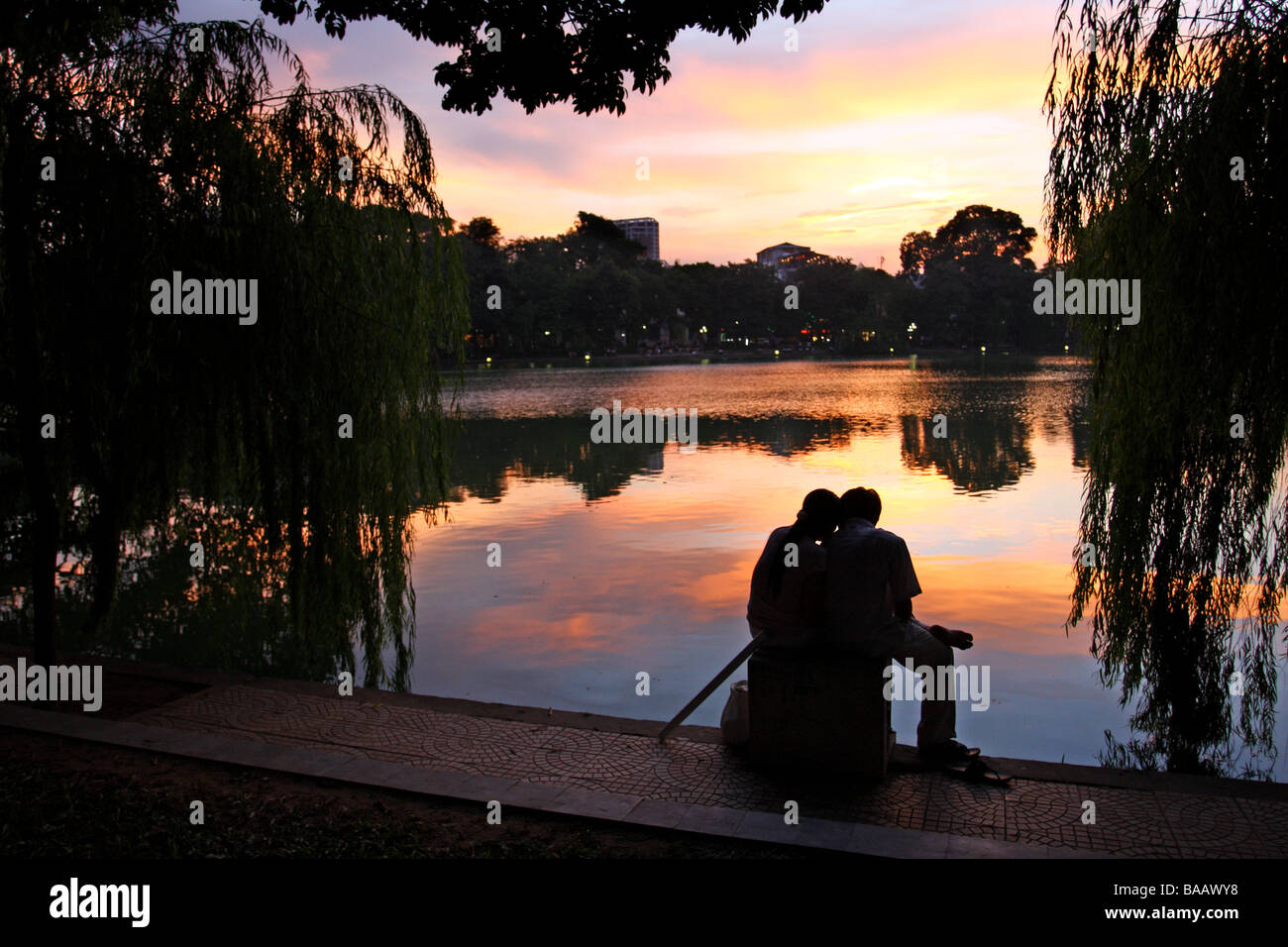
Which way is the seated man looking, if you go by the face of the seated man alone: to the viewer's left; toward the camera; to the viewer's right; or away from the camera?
away from the camera

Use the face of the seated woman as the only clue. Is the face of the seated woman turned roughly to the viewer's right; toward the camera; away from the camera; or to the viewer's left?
away from the camera

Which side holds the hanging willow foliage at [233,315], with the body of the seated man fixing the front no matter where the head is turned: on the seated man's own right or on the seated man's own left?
on the seated man's own left

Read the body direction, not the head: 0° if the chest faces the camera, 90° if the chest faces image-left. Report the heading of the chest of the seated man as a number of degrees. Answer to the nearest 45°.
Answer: approximately 225°
